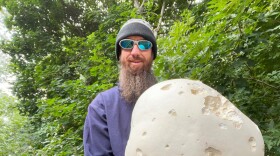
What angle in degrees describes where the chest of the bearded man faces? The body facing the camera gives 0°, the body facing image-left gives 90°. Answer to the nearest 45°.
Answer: approximately 0°
